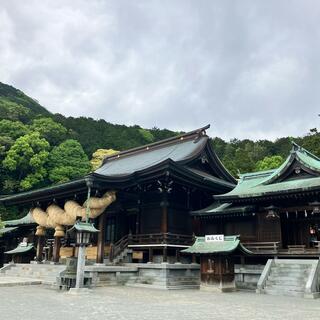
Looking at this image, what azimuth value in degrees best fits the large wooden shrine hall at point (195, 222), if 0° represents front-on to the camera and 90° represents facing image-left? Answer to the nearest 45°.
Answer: approximately 45°

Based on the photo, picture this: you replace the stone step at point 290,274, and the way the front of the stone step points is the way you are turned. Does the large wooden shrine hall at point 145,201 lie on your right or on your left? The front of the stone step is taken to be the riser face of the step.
on your right

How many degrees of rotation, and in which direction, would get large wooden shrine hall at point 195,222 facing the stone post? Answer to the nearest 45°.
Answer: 0° — it already faces it

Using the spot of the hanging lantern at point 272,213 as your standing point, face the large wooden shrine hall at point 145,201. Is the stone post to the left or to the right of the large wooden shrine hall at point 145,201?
left

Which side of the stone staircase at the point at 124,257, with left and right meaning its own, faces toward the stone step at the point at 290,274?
left
